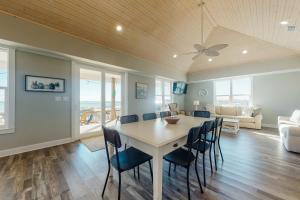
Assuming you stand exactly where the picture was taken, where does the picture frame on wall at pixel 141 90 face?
facing the viewer and to the right of the viewer

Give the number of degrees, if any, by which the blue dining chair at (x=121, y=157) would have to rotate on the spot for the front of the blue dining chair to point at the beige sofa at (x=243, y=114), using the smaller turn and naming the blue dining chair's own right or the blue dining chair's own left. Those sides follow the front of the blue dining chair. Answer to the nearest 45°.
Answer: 0° — it already faces it

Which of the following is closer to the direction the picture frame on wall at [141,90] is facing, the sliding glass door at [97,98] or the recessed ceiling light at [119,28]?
the recessed ceiling light

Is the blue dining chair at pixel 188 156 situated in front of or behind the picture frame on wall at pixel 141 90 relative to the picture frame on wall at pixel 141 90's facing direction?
in front

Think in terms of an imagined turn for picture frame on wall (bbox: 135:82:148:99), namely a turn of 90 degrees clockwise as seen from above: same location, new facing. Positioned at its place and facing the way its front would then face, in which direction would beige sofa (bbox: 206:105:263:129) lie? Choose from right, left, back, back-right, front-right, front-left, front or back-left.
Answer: back-left

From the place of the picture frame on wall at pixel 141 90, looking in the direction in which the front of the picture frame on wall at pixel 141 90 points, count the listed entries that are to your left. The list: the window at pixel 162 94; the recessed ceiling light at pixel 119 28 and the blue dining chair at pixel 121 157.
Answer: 1

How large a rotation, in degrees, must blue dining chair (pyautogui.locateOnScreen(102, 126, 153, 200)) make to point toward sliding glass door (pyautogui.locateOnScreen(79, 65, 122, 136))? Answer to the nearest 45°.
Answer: approximately 45° to its left

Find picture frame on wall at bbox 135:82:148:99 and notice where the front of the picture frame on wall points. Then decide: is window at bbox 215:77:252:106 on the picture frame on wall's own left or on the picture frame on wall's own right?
on the picture frame on wall's own left

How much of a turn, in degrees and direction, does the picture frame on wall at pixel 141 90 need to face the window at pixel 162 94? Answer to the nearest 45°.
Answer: approximately 90° to its left

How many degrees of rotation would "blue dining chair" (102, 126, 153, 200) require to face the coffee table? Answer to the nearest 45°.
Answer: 0° — it already faces it

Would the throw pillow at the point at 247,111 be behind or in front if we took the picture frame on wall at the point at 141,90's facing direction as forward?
in front

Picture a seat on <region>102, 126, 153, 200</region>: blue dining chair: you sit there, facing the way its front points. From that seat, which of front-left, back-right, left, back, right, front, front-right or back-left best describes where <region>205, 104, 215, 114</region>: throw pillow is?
front

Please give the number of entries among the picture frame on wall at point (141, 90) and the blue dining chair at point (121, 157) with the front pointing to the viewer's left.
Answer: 0

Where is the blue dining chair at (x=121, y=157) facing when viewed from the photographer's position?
facing away from the viewer and to the right of the viewer

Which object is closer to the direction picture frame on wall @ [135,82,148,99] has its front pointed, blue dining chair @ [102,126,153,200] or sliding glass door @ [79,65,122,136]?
the blue dining chair

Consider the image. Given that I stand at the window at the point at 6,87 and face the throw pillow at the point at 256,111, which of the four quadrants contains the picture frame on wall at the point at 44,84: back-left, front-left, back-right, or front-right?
front-left
